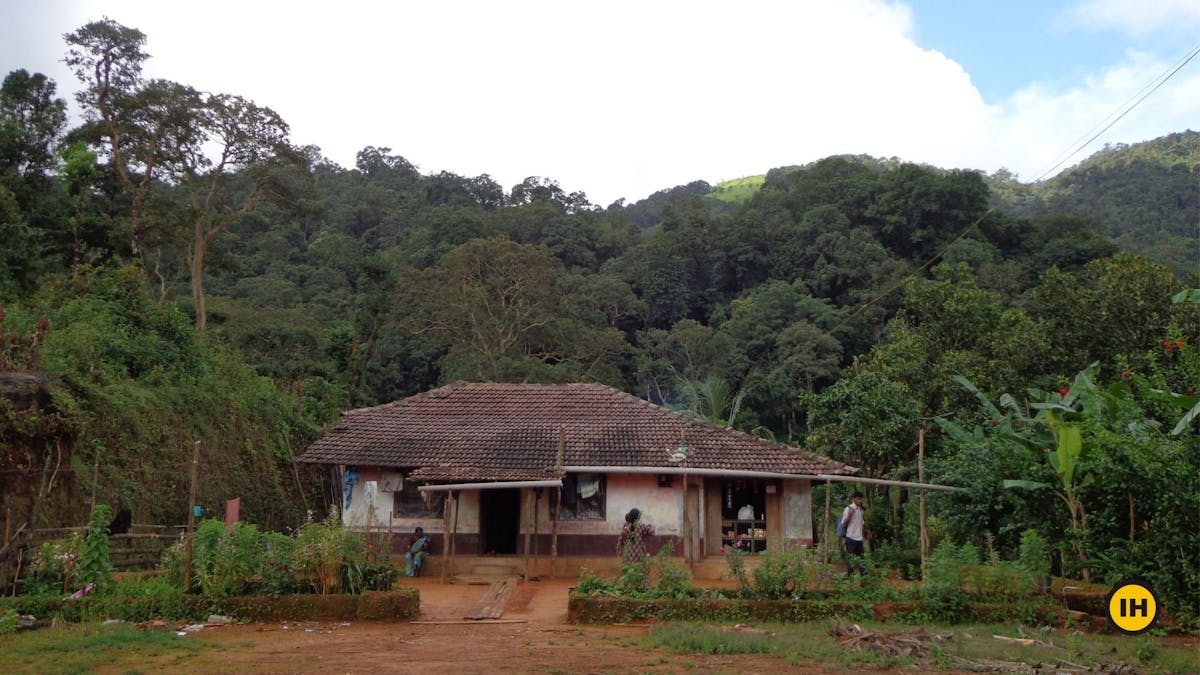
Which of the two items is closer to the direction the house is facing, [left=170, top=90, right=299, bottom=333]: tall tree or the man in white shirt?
the man in white shirt

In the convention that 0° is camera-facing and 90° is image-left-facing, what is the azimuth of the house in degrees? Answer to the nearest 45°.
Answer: approximately 0°

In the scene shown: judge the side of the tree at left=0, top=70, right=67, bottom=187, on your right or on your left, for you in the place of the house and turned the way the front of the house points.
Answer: on your right

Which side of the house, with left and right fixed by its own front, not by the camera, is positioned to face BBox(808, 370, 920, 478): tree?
left

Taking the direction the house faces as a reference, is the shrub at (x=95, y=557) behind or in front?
in front

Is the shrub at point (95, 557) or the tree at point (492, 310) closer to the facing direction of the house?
the shrub

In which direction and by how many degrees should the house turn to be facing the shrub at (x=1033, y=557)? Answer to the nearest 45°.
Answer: approximately 45° to its left

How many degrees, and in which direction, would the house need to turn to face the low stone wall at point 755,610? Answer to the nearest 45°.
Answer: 0° — it already faces it

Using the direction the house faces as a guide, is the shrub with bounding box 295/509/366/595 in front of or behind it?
in front

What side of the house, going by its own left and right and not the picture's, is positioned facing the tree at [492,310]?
back

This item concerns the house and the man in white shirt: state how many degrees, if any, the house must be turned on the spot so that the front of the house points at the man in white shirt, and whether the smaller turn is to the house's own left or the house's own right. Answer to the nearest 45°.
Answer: approximately 45° to the house's own left

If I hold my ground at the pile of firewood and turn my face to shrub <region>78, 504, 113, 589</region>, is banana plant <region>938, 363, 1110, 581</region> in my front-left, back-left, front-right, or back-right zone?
back-right
